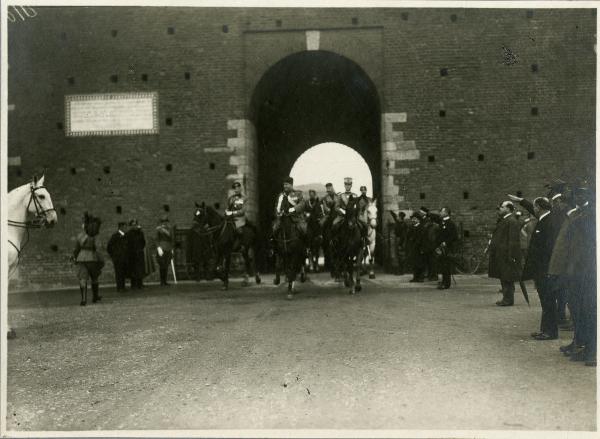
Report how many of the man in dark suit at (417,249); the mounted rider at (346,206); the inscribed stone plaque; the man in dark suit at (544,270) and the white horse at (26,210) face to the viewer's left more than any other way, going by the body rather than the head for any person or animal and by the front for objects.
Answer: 2

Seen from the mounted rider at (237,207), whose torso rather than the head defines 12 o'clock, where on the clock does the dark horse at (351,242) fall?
The dark horse is roughly at 9 o'clock from the mounted rider.

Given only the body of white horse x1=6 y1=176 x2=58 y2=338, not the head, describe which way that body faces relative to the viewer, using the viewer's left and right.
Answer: facing to the right of the viewer

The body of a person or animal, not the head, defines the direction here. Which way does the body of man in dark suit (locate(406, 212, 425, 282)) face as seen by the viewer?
to the viewer's left

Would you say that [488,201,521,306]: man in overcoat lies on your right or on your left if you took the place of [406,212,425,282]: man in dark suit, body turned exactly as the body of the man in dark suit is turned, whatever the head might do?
on your left

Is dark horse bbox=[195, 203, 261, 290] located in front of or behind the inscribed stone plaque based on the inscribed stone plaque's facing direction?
in front

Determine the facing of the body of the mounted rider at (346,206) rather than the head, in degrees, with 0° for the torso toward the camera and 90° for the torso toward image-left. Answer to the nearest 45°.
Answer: approximately 0°

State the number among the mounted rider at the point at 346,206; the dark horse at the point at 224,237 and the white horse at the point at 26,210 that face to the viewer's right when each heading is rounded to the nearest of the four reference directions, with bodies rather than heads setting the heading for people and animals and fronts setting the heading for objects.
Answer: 1

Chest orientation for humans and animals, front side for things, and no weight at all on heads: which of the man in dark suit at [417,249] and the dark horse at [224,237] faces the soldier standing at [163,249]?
the man in dark suit

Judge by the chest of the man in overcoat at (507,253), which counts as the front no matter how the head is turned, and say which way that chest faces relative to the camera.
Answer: to the viewer's left

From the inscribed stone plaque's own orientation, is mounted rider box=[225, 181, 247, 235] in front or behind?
in front

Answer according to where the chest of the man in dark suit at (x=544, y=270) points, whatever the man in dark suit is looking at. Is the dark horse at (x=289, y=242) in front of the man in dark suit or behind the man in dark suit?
in front

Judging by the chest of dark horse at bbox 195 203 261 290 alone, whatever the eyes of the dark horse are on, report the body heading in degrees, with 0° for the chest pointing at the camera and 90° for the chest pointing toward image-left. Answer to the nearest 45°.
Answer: approximately 45°
